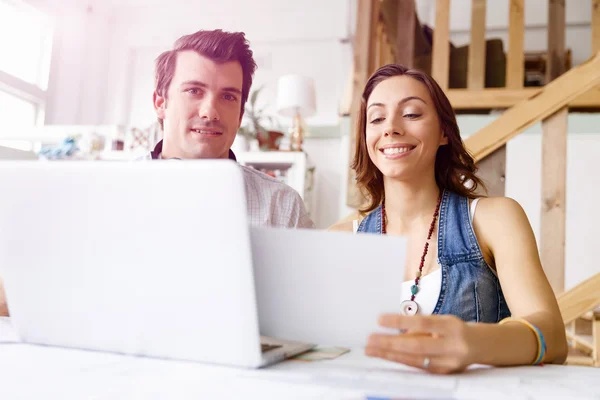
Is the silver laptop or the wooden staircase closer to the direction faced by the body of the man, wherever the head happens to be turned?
the silver laptop

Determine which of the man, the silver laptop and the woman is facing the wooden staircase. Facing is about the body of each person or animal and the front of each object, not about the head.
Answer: the silver laptop

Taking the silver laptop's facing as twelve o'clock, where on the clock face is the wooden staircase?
The wooden staircase is roughly at 12 o'clock from the silver laptop.

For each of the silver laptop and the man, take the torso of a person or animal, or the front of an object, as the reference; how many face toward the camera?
1

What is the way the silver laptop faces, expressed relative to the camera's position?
facing away from the viewer and to the right of the viewer

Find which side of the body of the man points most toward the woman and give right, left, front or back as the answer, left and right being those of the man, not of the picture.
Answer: left

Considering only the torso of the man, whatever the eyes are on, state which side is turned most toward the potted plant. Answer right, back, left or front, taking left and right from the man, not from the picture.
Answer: back

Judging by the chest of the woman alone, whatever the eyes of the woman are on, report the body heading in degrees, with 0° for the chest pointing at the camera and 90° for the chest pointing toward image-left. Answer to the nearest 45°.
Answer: approximately 45°

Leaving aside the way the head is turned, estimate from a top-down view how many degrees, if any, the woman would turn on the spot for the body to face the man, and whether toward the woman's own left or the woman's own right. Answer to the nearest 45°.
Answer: approximately 45° to the woman's own right

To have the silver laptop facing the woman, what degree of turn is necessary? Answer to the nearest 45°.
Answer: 0° — it already faces them

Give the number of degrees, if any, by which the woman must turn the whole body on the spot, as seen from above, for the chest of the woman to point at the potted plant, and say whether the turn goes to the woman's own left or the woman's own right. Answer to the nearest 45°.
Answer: approximately 90° to the woman's own right
